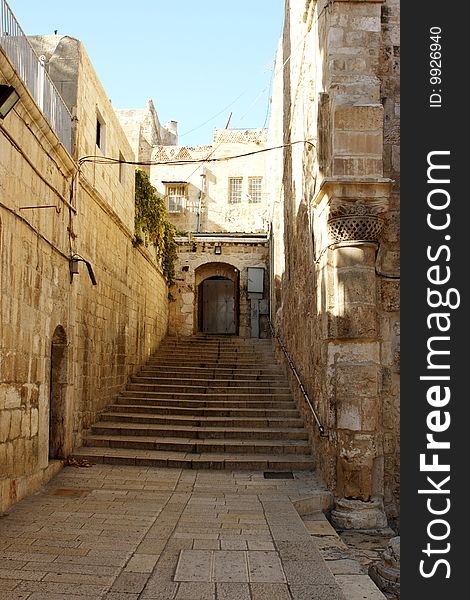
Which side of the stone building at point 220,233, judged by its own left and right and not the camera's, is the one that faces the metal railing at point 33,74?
front

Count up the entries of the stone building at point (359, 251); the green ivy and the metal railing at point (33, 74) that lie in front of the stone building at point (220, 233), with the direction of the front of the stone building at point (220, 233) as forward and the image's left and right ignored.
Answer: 3

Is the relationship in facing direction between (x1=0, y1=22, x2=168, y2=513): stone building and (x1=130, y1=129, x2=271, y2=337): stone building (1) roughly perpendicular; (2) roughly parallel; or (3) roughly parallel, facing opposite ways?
roughly perpendicular

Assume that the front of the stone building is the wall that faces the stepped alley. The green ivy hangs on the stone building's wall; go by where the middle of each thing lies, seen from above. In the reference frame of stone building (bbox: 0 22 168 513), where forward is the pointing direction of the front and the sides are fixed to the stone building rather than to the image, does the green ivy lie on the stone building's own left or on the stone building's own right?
on the stone building's own left

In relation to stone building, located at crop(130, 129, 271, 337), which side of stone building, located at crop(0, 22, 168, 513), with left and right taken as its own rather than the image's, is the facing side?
left

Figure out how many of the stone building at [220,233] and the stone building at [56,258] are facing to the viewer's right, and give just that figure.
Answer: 1

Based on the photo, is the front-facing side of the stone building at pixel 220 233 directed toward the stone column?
yes

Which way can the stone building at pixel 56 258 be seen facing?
to the viewer's right

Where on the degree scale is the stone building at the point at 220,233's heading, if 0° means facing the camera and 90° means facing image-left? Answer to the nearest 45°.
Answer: approximately 0°

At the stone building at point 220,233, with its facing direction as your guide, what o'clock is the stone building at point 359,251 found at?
the stone building at point 359,251 is roughly at 12 o'clock from the stone building at point 220,233.

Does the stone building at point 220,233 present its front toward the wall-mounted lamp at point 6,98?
yes
